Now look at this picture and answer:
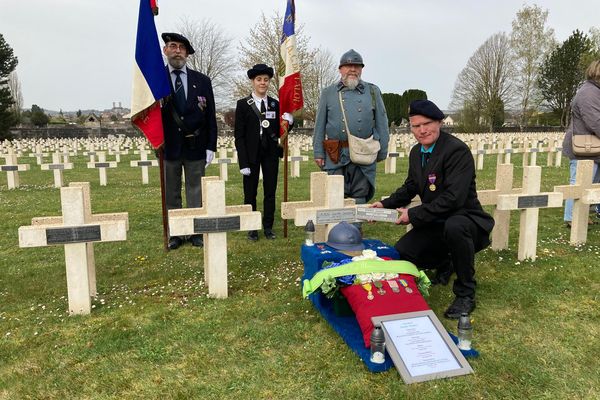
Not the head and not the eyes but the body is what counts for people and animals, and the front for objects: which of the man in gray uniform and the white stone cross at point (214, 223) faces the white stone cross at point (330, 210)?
the man in gray uniform

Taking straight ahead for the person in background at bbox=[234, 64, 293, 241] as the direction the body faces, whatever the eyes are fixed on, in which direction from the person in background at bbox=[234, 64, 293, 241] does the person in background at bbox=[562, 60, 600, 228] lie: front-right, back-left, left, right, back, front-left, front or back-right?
left

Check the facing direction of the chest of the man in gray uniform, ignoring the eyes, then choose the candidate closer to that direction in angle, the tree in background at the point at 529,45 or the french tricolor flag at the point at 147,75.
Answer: the french tricolor flag

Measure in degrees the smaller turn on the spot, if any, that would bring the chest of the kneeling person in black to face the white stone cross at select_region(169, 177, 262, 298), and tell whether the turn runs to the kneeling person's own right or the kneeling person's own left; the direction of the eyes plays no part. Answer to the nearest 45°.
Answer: approximately 45° to the kneeling person's own right

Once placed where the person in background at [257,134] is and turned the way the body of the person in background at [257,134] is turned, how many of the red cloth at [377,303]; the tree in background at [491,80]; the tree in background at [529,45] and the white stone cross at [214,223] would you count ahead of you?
2

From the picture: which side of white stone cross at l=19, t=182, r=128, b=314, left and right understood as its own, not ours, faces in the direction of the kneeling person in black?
left

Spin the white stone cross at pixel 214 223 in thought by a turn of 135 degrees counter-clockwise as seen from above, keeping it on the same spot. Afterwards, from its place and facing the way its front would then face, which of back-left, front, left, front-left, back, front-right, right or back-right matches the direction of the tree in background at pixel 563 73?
front

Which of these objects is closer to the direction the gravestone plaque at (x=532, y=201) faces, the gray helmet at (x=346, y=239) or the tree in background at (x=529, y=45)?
the gray helmet

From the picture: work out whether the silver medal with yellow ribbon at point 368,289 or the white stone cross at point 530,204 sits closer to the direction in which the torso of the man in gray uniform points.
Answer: the silver medal with yellow ribbon

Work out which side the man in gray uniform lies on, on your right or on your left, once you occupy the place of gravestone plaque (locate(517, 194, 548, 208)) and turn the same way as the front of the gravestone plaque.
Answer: on your right
